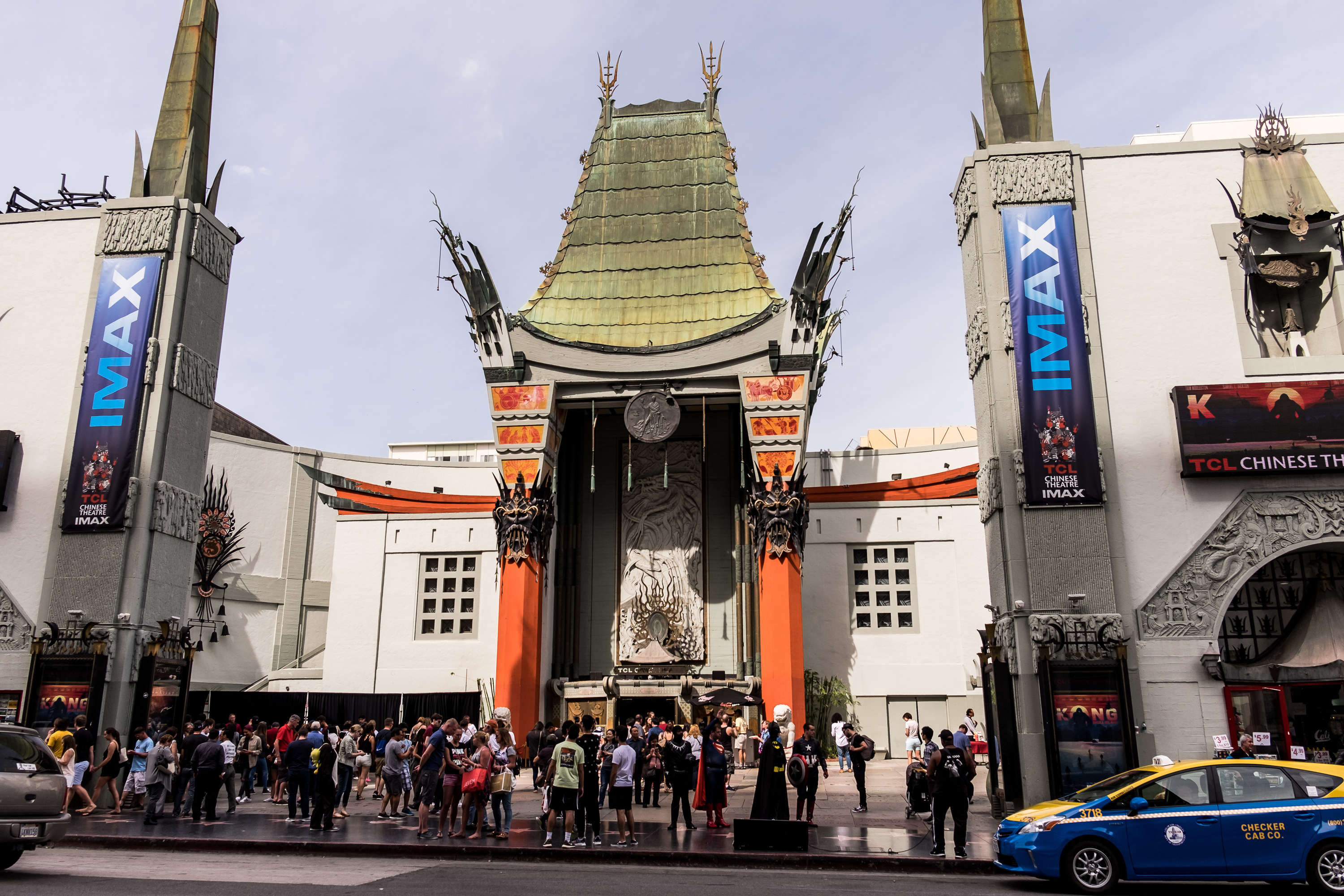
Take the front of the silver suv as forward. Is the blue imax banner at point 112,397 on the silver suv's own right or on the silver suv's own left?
on the silver suv's own right

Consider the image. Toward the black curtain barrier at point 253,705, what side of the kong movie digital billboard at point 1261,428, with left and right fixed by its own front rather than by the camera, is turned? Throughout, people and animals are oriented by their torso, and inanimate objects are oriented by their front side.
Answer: right

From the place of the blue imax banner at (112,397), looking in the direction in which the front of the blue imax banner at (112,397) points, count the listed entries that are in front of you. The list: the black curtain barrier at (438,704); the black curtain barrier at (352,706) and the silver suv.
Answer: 1

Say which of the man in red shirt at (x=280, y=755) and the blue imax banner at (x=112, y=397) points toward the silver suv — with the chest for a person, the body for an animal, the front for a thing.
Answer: the blue imax banner

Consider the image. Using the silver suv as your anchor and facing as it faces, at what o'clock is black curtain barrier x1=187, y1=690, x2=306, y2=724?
The black curtain barrier is roughly at 2 o'clock from the silver suv.

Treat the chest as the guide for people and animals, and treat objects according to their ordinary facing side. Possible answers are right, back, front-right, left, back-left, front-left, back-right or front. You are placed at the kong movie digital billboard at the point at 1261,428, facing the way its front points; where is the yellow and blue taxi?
front

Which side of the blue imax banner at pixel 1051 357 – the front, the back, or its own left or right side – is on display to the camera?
front

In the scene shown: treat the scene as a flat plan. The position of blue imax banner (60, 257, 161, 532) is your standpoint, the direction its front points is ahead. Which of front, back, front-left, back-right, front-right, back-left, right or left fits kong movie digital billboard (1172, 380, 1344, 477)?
front-left

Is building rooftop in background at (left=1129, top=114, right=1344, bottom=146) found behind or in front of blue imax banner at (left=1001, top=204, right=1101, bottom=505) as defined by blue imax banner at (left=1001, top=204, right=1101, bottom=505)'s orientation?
behind
